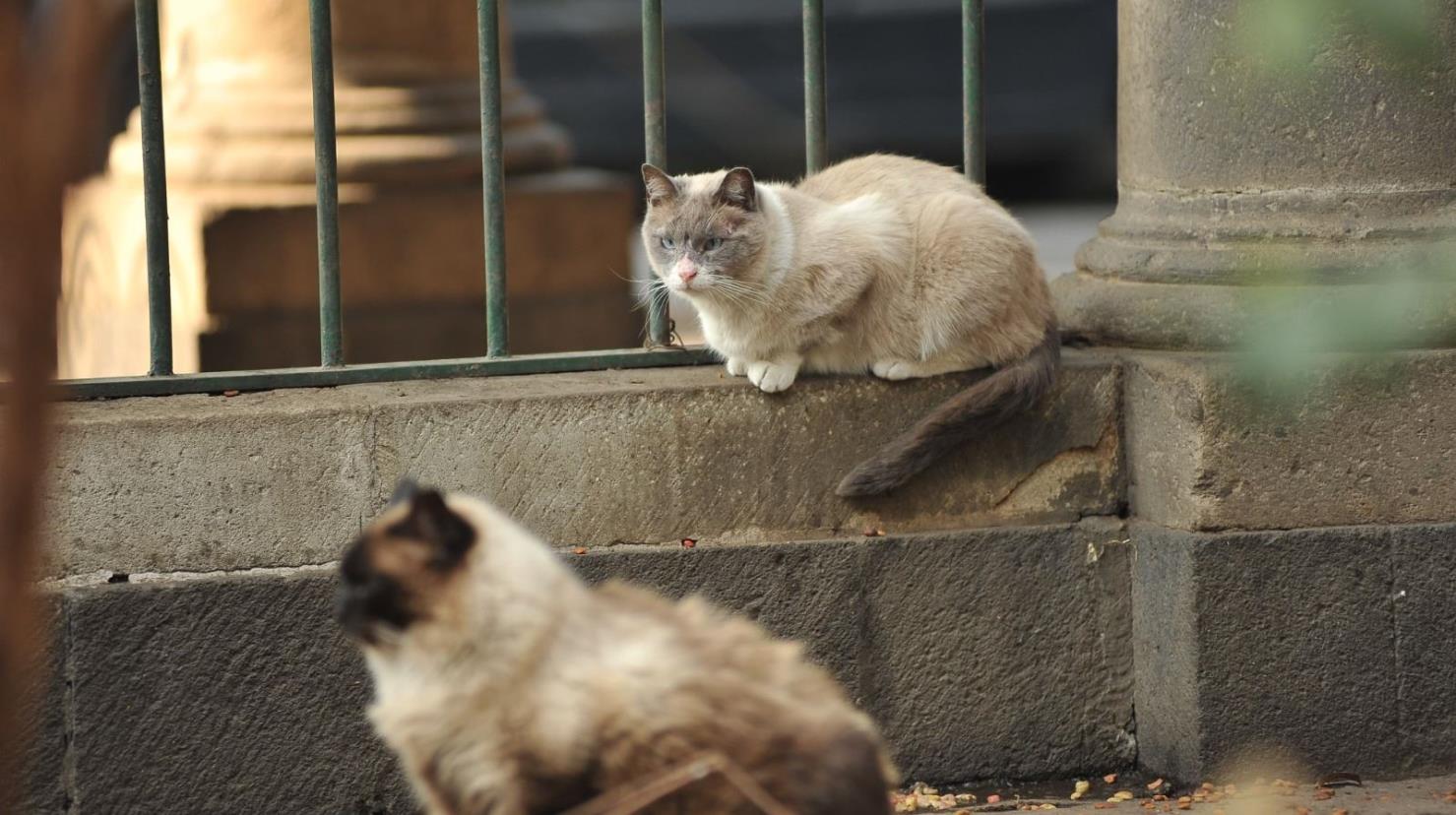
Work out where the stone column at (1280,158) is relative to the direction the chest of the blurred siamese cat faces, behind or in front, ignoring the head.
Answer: behind

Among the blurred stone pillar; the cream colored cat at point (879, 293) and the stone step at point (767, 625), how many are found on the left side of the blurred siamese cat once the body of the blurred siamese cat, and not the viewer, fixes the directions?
0

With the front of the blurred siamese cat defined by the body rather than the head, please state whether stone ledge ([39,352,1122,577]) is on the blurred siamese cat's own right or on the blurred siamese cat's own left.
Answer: on the blurred siamese cat's own right

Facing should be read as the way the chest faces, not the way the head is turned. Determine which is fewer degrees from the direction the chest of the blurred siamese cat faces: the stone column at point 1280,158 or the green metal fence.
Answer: the green metal fence

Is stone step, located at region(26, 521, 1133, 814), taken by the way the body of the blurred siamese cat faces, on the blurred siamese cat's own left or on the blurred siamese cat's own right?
on the blurred siamese cat's own right

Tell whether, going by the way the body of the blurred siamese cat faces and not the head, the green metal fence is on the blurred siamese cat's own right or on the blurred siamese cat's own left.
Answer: on the blurred siamese cat's own right

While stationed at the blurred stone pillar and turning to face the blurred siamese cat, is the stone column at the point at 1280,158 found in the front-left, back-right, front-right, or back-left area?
front-left

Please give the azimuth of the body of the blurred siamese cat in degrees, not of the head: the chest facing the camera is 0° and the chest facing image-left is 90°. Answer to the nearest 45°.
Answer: approximately 90°

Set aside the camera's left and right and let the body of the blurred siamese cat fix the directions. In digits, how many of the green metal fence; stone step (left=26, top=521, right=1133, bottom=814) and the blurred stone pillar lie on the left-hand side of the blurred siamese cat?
0

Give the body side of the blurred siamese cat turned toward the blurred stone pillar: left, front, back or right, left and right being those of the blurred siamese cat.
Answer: right

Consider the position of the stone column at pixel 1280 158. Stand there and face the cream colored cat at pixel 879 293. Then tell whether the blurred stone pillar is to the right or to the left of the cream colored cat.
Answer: right

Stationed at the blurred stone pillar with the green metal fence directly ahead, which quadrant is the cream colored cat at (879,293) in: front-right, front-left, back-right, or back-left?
front-left

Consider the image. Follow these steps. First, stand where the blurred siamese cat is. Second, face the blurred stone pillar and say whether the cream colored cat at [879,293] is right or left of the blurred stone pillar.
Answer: right
